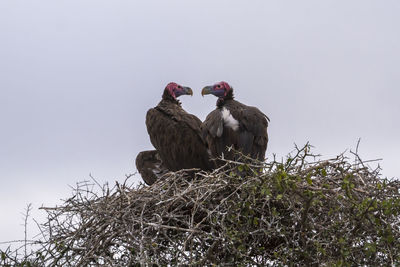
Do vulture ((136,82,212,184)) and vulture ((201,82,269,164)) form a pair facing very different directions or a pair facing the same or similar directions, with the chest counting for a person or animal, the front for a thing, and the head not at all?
very different directions

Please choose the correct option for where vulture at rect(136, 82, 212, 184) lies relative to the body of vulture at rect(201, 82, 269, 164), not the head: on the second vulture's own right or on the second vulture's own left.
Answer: on the second vulture's own right

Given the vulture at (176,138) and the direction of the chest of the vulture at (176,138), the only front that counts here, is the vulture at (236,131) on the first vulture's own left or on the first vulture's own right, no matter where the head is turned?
on the first vulture's own right

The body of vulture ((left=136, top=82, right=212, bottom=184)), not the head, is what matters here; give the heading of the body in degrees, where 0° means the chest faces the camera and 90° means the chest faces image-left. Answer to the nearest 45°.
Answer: approximately 225°

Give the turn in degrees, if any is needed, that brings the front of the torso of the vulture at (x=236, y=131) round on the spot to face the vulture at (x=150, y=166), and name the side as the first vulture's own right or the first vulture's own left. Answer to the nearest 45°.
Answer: approximately 90° to the first vulture's own right
